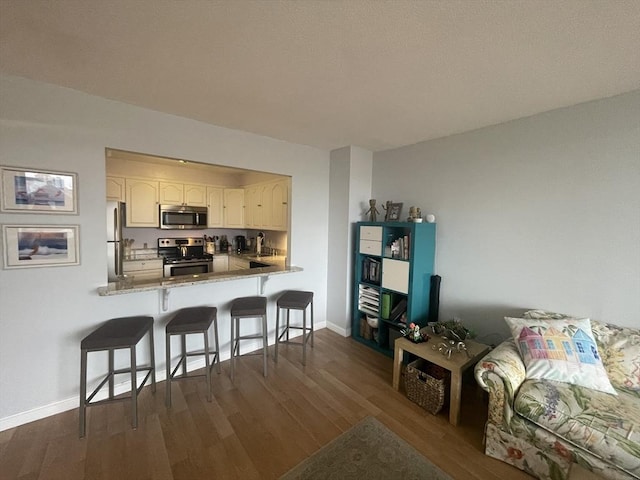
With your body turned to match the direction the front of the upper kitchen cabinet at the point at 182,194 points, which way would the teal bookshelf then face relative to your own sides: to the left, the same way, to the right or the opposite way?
to the right

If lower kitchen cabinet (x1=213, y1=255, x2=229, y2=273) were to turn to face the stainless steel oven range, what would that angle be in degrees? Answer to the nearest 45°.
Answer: approximately 90° to its right

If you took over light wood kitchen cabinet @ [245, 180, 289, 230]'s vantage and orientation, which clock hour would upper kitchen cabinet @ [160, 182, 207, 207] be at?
The upper kitchen cabinet is roughly at 2 o'clock from the light wood kitchen cabinet.

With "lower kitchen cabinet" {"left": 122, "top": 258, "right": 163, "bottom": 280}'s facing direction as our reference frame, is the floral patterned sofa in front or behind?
in front

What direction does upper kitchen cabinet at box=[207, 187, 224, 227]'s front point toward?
toward the camera

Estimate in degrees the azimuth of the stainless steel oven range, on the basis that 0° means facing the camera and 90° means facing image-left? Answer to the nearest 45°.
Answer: approximately 0°

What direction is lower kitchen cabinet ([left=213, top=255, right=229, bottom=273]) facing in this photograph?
toward the camera

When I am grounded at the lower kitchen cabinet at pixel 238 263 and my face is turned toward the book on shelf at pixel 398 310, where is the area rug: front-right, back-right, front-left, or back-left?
front-right

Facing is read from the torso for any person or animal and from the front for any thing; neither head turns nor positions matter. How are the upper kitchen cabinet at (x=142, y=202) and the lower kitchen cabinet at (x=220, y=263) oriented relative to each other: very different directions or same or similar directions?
same or similar directions

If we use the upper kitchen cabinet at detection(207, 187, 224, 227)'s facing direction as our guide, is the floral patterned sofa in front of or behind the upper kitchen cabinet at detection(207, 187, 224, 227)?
in front

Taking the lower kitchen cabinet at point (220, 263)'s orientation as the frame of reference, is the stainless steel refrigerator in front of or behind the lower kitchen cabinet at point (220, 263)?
in front

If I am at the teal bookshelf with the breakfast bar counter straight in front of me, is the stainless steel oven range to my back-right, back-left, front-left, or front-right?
front-right

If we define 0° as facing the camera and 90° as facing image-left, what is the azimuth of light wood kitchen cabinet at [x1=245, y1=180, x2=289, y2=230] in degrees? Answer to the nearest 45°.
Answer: approximately 45°

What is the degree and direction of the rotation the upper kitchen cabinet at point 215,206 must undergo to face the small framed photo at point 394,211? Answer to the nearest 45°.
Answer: approximately 45° to its left
